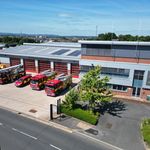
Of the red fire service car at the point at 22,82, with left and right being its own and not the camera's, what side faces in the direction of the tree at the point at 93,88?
left

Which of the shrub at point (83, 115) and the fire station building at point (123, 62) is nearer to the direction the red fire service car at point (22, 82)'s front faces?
the shrub

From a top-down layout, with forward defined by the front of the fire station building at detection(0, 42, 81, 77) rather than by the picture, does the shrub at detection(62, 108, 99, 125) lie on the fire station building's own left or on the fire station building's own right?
on the fire station building's own left

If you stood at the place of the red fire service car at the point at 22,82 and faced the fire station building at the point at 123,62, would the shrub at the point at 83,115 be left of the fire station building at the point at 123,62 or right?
right

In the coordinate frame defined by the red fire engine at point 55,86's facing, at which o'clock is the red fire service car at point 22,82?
the red fire service car at point 22,82 is roughly at 3 o'clock from the red fire engine at point 55,86.

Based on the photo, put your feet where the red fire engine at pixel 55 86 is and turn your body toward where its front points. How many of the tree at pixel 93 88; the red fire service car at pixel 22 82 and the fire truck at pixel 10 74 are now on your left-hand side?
1

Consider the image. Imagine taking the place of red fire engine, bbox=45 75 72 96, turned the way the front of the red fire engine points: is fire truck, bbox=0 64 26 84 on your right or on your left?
on your right

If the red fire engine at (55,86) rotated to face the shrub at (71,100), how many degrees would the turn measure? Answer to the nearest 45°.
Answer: approximately 45° to its left

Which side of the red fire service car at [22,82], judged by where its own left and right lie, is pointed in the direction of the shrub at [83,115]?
left
